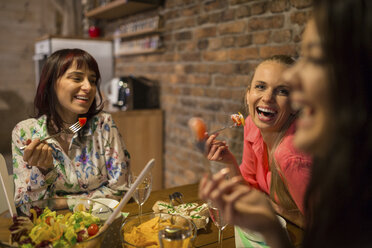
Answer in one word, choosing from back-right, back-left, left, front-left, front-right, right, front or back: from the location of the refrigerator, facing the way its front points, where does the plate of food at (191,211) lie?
left

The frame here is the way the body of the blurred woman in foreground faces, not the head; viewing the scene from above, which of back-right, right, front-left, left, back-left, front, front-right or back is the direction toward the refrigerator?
front-right

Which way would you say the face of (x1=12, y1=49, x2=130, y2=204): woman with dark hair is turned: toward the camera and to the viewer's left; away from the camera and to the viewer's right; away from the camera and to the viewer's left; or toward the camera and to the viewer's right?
toward the camera and to the viewer's right

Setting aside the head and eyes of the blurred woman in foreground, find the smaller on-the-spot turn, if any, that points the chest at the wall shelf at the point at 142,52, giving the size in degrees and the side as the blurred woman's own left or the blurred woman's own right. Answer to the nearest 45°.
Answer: approximately 45° to the blurred woman's own right

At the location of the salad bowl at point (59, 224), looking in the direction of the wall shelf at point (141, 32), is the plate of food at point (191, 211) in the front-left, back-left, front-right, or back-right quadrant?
front-right

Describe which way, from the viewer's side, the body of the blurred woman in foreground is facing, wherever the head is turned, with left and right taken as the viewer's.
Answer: facing to the left of the viewer

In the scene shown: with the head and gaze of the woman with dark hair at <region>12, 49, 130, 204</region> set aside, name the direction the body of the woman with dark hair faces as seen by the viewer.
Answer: toward the camera

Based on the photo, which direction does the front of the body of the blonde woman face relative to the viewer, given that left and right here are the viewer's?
facing the viewer and to the left of the viewer

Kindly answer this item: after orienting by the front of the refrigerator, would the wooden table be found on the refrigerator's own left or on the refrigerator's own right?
on the refrigerator's own left

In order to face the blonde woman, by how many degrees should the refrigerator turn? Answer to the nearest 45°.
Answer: approximately 90° to its left
